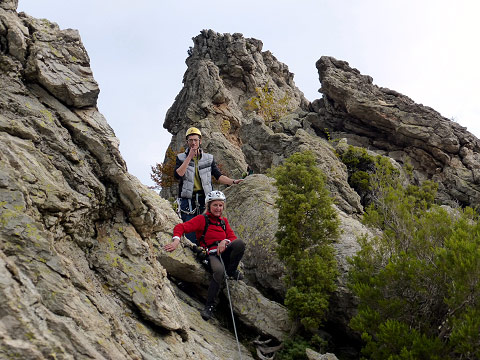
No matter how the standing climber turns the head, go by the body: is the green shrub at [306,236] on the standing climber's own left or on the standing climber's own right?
on the standing climber's own left

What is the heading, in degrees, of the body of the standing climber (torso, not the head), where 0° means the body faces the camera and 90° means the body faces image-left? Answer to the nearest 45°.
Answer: approximately 0°

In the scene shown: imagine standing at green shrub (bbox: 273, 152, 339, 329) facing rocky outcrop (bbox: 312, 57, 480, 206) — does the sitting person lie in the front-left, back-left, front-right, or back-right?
back-left

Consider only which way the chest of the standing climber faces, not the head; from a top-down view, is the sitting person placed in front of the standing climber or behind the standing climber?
in front

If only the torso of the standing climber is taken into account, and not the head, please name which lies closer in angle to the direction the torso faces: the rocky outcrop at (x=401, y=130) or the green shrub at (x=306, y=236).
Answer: the green shrub

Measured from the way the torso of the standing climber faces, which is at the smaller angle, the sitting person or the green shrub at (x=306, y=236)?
the sitting person

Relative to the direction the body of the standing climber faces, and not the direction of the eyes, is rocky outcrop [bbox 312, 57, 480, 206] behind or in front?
behind
